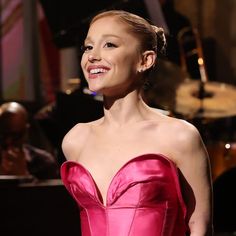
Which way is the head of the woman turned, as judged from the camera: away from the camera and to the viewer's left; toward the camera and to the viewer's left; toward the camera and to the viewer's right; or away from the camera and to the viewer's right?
toward the camera and to the viewer's left

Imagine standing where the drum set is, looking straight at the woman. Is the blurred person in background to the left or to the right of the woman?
right

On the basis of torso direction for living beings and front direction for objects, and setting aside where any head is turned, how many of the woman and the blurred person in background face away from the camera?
0

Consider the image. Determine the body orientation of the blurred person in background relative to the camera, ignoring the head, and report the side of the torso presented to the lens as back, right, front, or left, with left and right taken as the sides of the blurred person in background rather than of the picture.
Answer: front

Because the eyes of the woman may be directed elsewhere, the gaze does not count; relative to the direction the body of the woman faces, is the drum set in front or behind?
behind

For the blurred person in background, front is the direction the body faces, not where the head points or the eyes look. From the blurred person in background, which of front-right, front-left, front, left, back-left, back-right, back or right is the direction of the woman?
front

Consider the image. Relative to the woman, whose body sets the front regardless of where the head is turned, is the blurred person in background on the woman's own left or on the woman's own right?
on the woman's own right

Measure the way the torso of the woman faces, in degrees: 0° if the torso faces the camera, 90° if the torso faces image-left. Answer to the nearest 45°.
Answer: approximately 45°
